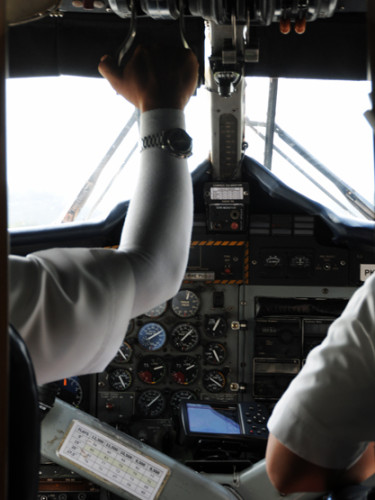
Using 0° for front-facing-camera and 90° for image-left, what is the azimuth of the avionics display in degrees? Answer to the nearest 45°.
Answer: approximately 0°

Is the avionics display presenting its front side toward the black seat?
yes
